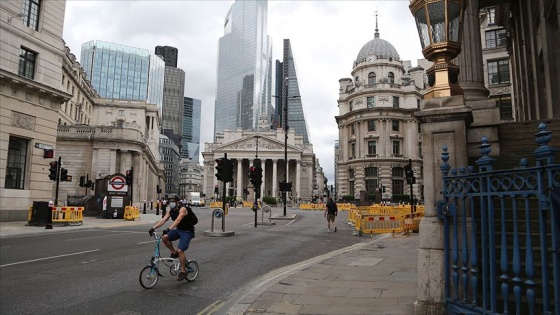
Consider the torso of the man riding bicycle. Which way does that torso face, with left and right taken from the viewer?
facing the viewer and to the left of the viewer

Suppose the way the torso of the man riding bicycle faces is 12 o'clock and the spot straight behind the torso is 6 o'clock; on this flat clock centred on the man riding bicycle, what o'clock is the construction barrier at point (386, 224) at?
The construction barrier is roughly at 6 o'clock from the man riding bicycle.

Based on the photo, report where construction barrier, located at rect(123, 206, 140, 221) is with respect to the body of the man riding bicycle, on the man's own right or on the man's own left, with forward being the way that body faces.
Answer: on the man's own right

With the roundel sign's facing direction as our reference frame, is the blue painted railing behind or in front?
in front

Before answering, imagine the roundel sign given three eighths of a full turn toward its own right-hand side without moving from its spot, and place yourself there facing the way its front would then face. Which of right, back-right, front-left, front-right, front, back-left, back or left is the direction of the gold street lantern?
back-left

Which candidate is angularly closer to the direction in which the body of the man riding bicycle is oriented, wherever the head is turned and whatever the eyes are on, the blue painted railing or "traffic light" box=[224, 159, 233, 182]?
the blue painted railing

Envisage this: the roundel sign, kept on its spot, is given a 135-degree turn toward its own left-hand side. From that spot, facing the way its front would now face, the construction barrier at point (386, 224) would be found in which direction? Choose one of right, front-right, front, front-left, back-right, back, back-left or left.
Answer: right

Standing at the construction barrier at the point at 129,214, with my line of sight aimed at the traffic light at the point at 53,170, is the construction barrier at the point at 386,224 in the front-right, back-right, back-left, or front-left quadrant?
front-left

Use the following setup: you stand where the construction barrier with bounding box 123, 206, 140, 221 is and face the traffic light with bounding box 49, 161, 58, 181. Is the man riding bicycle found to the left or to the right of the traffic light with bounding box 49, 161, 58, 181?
left

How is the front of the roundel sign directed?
toward the camera

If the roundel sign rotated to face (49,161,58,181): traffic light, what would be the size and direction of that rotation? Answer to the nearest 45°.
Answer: approximately 45° to its right

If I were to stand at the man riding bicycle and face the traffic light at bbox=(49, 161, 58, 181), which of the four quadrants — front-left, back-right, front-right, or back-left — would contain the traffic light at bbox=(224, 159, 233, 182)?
front-right

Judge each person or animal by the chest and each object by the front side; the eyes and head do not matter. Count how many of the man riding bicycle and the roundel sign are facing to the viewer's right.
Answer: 0

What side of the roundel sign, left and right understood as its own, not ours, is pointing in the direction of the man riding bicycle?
front

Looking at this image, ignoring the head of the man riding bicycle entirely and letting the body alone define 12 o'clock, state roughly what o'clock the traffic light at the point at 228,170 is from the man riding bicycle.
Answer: The traffic light is roughly at 5 o'clock from the man riding bicycle.
